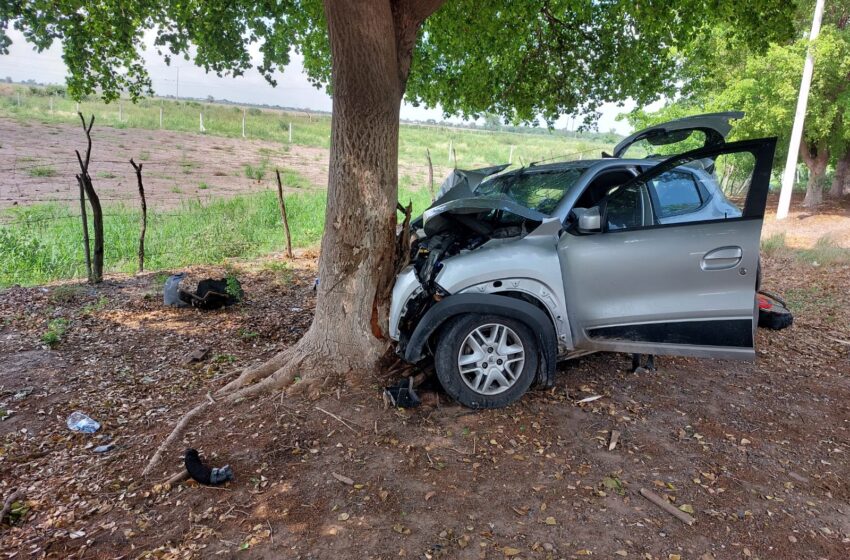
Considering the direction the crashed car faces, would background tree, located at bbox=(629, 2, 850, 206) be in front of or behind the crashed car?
behind

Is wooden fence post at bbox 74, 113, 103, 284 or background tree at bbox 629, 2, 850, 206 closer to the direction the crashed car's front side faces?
the wooden fence post

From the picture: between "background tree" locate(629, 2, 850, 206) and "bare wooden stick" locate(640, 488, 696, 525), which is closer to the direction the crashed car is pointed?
the bare wooden stick

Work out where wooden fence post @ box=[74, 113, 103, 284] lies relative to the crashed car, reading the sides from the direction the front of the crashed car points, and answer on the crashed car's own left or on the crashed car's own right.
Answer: on the crashed car's own right

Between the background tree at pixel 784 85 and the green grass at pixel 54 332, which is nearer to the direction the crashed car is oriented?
the green grass

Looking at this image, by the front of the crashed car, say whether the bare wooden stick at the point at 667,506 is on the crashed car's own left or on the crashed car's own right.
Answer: on the crashed car's own left

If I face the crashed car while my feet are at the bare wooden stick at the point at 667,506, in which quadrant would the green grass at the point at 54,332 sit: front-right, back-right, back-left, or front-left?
front-left

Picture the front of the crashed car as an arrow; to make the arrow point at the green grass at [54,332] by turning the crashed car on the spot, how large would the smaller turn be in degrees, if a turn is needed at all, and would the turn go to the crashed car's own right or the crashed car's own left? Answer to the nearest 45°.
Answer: approximately 45° to the crashed car's own right
